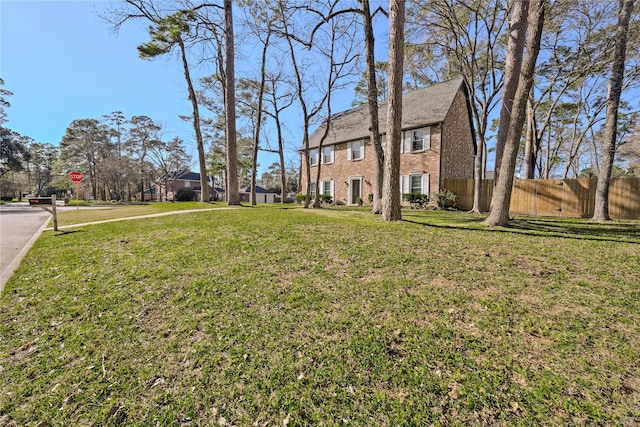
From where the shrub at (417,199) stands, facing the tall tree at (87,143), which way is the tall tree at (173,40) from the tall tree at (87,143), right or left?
left

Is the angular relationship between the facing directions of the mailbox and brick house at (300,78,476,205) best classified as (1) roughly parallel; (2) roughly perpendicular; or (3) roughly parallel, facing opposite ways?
roughly parallel

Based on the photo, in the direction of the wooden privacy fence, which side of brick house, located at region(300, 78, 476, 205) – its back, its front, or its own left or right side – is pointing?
left

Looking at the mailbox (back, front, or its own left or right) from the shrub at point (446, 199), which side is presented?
back

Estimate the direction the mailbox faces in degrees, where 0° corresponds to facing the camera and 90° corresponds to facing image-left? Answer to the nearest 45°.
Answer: approximately 90°

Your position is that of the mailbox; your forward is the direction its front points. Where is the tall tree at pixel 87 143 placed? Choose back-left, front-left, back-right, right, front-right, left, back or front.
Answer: right

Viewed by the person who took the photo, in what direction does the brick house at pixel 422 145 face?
facing the viewer and to the left of the viewer

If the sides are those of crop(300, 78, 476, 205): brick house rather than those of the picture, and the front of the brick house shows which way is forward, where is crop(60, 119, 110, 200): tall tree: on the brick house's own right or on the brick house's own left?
on the brick house's own right

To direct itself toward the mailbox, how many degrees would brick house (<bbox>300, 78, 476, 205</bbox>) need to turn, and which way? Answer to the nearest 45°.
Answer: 0° — it already faces it

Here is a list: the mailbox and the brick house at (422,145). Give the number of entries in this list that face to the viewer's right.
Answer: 0

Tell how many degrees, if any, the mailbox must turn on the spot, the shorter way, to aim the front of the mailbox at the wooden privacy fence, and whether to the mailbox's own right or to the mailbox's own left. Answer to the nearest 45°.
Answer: approximately 135° to the mailbox's own left

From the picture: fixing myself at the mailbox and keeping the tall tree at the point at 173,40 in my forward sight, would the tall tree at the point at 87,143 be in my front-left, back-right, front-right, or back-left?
front-left
